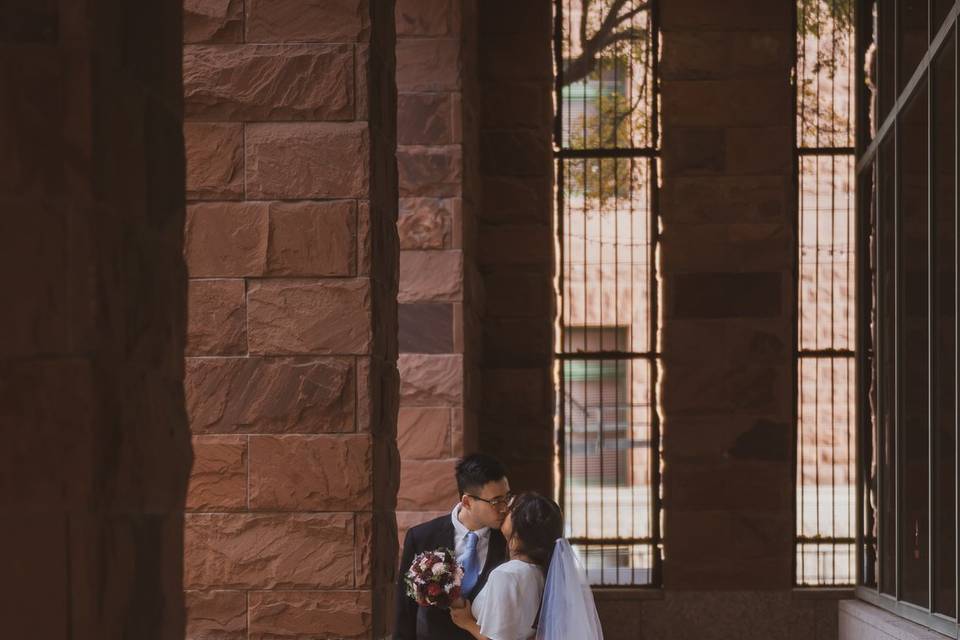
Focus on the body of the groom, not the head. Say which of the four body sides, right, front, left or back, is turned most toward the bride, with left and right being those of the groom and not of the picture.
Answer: front

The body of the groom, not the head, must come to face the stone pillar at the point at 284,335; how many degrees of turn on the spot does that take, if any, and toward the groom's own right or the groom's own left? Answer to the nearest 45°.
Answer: approximately 90° to the groom's own right

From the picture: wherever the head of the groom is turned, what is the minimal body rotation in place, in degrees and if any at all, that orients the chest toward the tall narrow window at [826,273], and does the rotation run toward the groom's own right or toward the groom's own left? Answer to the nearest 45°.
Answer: approximately 90° to the groom's own left

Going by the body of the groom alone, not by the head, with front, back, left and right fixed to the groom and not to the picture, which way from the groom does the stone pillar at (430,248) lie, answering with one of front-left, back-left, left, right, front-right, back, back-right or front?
back-left

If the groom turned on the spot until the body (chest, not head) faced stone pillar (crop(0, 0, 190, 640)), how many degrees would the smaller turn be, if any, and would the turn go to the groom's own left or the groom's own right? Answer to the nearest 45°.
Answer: approximately 45° to the groom's own right

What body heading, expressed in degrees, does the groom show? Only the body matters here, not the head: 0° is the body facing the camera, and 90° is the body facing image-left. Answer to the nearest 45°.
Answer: approximately 315°

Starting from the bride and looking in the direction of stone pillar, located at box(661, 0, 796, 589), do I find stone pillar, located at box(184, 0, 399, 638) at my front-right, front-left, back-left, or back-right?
back-left

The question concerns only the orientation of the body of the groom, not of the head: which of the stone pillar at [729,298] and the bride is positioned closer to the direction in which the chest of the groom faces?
the bride
